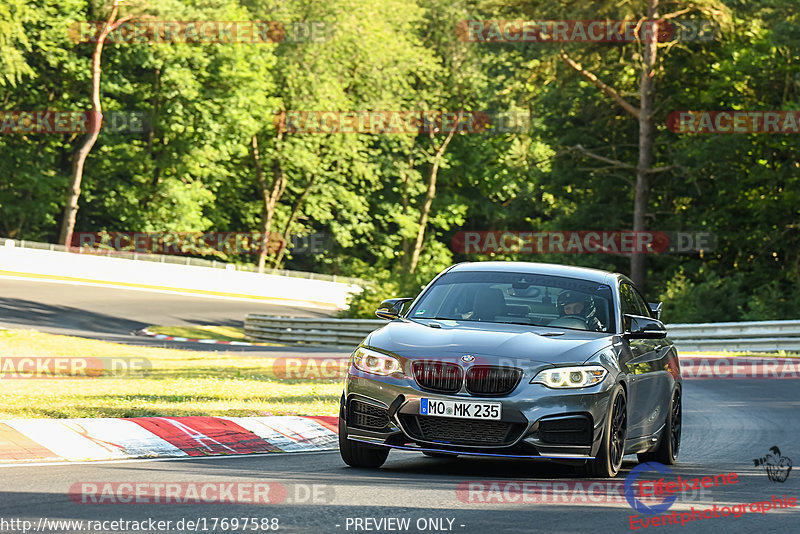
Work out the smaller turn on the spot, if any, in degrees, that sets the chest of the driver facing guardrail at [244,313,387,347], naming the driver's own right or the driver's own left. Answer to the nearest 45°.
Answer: approximately 135° to the driver's own right

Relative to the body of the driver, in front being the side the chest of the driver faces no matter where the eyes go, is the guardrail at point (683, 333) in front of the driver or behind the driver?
behind

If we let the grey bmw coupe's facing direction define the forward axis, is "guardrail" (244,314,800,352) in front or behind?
behind

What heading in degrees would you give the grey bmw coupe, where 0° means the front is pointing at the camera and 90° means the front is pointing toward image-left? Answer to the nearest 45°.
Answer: approximately 45°

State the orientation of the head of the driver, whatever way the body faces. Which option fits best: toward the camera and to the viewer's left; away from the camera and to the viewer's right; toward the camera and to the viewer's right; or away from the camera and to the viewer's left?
toward the camera and to the viewer's left

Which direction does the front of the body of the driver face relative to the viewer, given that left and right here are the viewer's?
facing the viewer and to the left of the viewer
